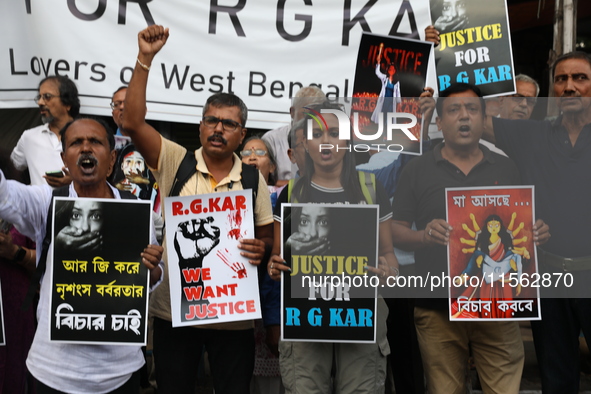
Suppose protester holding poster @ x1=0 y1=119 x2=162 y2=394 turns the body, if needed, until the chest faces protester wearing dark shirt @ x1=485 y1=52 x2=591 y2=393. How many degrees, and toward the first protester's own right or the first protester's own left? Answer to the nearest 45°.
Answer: approximately 90° to the first protester's own left

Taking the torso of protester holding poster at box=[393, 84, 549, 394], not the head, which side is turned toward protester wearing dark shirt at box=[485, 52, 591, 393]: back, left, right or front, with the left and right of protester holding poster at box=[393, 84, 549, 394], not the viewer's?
left

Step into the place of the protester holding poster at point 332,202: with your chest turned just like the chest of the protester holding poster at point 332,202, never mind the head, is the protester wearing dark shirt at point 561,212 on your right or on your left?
on your left

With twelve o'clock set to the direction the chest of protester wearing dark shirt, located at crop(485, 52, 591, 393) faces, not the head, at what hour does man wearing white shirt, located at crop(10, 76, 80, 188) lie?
The man wearing white shirt is roughly at 3 o'clock from the protester wearing dark shirt.

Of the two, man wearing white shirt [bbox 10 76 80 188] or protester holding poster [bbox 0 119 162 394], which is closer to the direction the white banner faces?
the protester holding poster

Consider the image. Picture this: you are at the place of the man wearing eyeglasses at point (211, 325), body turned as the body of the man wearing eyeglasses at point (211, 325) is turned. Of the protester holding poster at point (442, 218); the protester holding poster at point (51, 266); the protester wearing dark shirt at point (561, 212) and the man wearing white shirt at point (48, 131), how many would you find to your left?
2

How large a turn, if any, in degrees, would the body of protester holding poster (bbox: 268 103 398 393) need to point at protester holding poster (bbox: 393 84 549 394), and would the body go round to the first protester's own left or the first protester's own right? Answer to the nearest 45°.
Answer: approximately 90° to the first protester's own left

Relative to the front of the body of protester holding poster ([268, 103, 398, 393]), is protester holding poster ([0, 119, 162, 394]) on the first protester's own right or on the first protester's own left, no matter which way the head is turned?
on the first protester's own right
